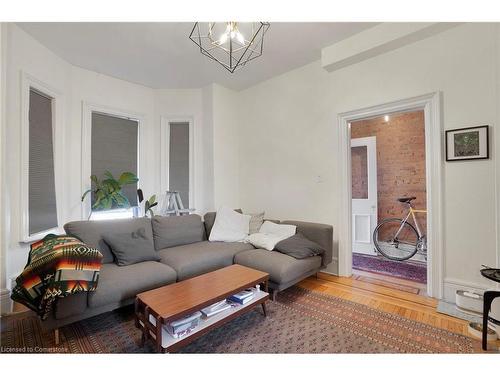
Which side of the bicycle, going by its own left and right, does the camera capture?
right

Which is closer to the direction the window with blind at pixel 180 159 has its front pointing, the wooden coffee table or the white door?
the wooden coffee table

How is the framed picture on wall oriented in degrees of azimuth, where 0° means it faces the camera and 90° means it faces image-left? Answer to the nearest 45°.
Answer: approximately 45°

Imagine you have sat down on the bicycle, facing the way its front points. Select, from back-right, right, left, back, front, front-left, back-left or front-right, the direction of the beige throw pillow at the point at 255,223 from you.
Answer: back-right

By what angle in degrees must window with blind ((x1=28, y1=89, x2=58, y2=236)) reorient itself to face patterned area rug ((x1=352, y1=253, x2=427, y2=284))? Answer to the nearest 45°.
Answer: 0° — it already faces it

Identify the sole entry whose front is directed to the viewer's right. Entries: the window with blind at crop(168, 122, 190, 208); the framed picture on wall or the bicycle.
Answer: the bicycle

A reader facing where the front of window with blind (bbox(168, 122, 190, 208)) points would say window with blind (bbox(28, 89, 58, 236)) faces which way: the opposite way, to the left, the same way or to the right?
to the left

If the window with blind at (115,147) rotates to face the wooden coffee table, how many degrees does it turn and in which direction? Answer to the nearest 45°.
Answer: approximately 45° to its right
